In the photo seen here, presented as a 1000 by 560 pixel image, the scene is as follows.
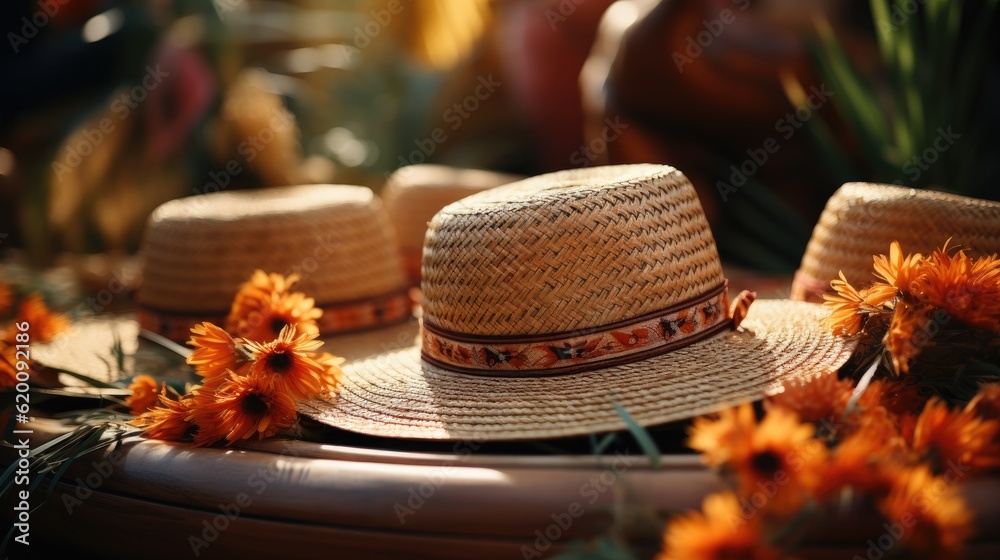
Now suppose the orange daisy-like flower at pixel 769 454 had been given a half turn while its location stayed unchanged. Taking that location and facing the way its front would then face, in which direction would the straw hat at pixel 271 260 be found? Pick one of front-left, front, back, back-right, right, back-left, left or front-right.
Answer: front-left

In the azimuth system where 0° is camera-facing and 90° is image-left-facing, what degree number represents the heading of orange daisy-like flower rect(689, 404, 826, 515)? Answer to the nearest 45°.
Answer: approximately 0°

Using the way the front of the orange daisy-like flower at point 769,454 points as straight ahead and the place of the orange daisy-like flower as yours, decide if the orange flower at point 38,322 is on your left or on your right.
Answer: on your right
